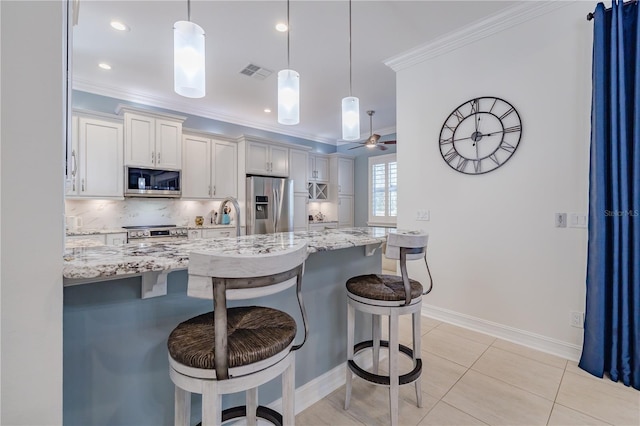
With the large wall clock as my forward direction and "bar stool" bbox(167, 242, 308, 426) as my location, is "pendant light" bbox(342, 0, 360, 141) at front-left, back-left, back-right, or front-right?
front-left

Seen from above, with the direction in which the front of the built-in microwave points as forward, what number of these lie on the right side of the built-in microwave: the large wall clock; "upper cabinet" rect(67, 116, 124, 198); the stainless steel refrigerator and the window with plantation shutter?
1

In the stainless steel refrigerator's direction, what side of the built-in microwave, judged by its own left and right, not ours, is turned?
left

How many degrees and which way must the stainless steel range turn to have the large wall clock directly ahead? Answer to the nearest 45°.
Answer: approximately 45° to its left

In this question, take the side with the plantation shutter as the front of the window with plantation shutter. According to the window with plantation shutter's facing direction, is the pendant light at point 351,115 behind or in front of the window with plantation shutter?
in front

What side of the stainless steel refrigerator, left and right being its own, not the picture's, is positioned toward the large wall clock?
front

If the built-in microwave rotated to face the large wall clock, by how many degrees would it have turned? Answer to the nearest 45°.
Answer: approximately 45° to its left

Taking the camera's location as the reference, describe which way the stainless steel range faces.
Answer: facing the viewer

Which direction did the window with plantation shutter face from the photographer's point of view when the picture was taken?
facing the viewer and to the left of the viewer

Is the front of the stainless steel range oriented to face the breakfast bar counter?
yes

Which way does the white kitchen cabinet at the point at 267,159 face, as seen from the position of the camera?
facing the viewer and to the right of the viewer
